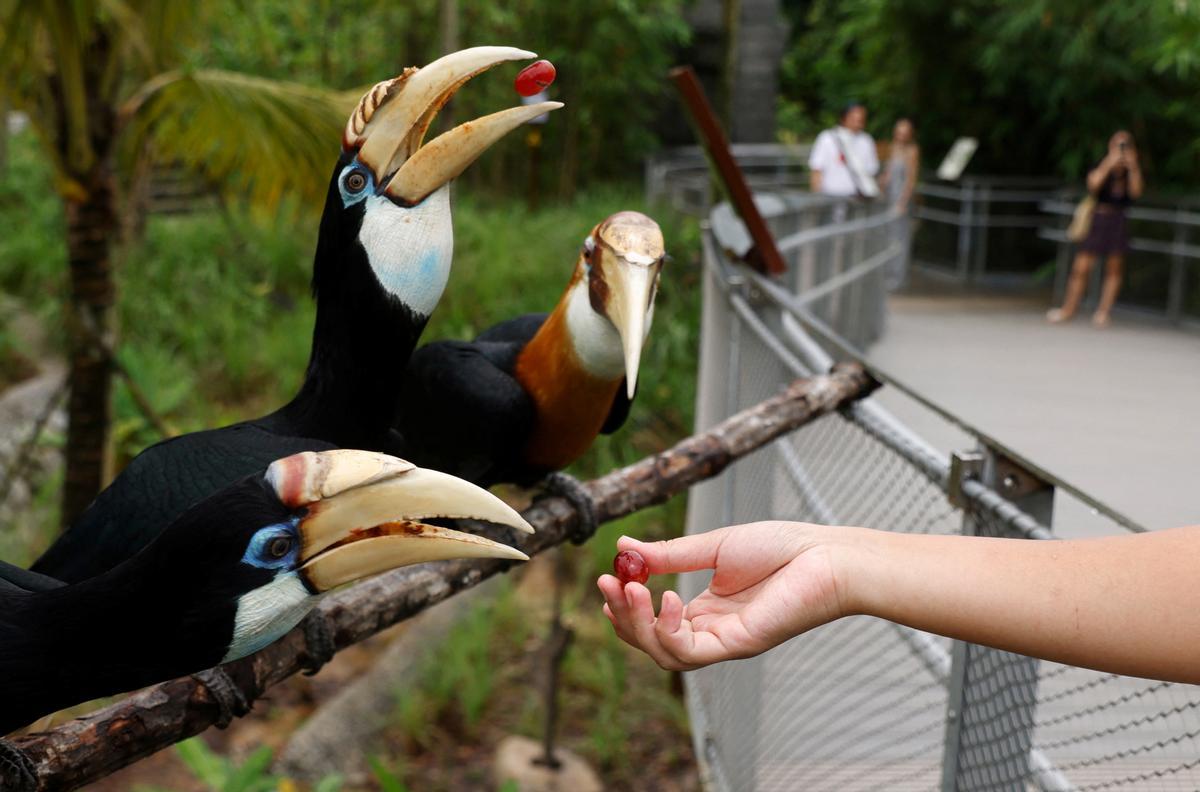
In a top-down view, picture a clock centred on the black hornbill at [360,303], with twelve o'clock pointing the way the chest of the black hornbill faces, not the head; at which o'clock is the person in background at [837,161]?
The person in background is roughly at 10 o'clock from the black hornbill.

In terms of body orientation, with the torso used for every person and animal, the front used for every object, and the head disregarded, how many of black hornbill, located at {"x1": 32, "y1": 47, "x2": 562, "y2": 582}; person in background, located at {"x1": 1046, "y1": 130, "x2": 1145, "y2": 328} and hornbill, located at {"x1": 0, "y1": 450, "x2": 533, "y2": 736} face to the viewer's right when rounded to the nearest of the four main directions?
2

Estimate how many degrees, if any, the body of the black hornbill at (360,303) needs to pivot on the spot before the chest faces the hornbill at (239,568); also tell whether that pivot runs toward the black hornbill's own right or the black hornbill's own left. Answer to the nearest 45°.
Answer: approximately 90° to the black hornbill's own right

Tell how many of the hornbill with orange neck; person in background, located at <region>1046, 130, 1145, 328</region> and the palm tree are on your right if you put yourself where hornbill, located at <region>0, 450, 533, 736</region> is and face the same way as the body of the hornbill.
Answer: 0

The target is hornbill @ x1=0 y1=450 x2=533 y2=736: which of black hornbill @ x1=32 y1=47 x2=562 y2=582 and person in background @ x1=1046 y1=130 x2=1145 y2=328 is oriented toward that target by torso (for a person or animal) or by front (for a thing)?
the person in background

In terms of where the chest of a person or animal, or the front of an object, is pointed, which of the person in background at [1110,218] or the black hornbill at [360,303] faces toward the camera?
the person in background

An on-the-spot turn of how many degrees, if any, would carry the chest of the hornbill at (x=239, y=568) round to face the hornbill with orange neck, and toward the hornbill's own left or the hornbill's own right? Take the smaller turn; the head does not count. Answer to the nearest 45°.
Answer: approximately 45° to the hornbill's own left

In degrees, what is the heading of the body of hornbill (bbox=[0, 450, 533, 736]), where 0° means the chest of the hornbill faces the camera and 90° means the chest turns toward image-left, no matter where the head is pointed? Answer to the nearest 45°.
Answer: approximately 270°

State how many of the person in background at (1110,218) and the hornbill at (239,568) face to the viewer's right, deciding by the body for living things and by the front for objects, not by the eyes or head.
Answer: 1

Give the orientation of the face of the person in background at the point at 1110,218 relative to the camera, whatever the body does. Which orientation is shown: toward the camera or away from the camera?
toward the camera

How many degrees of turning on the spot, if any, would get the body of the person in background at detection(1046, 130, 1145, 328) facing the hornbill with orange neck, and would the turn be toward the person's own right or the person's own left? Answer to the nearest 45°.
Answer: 0° — they already face it

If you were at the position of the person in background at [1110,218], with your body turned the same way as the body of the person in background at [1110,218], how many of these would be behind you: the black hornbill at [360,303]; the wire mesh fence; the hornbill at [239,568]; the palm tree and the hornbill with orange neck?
0

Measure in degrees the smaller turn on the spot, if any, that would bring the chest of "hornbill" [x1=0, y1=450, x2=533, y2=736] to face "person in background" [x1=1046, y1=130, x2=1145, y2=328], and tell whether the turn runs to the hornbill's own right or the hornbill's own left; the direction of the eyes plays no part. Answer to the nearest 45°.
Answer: approximately 45° to the hornbill's own left

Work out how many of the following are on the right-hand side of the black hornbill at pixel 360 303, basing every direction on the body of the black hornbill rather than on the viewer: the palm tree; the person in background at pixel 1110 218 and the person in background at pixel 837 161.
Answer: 0

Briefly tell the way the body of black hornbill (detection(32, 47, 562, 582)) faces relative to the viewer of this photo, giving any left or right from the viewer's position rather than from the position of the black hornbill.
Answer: facing to the right of the viewer

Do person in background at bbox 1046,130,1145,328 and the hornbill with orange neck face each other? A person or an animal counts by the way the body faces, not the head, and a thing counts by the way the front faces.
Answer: no

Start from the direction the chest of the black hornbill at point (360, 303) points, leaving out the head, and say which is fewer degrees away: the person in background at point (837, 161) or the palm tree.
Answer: the person in background

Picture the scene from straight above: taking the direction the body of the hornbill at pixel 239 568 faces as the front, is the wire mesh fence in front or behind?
in front

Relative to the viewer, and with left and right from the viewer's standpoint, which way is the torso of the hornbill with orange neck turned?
facing the viewer and to the right of the viewer

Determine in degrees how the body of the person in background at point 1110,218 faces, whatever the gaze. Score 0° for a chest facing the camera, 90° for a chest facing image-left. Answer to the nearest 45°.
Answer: approximately 0°

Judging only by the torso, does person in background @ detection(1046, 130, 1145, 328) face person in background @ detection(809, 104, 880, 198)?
no
